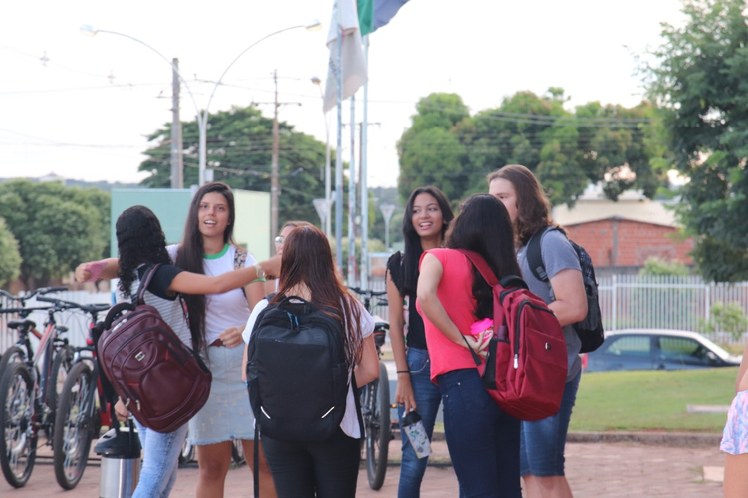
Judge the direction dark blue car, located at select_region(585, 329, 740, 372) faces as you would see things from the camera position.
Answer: facing to the right of the viewer

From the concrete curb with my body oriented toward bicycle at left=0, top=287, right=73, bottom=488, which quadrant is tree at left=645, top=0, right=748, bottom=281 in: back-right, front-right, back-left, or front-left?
back-right

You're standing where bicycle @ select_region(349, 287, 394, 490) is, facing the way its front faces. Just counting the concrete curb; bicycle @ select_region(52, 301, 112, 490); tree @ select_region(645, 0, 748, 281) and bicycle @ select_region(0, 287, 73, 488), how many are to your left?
2
